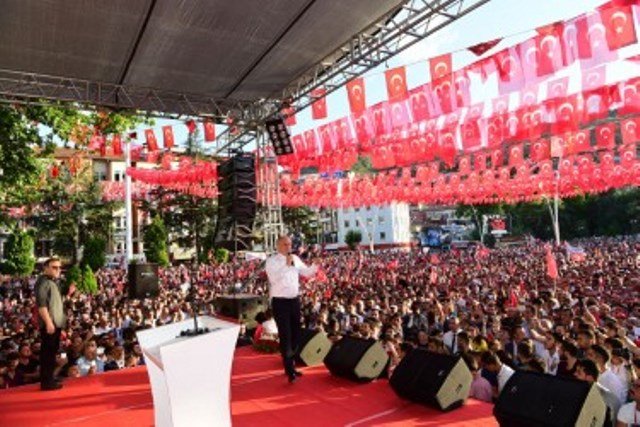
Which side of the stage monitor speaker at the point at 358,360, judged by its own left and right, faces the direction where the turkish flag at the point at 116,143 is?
right

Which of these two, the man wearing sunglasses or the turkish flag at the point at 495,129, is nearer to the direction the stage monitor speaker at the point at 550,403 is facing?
the man wearing sunglasses

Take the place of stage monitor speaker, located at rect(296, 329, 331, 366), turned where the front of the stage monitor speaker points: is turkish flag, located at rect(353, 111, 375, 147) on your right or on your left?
on your right

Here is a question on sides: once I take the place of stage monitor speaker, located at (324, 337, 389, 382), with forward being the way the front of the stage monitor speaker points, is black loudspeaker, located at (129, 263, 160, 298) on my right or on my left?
on my right

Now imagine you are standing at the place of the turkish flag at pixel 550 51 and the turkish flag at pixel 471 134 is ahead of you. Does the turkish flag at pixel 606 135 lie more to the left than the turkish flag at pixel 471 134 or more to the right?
right

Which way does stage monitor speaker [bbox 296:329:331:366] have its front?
to the viewer's left
